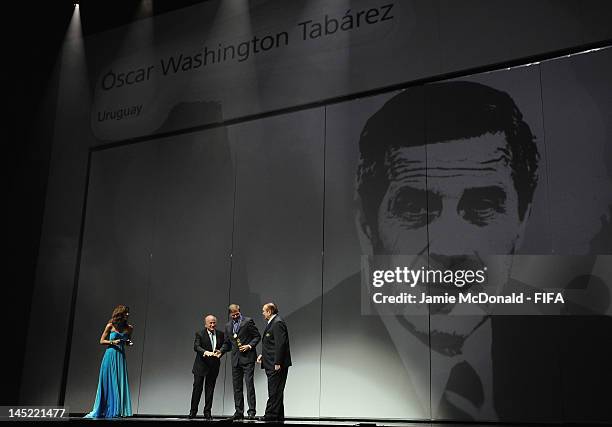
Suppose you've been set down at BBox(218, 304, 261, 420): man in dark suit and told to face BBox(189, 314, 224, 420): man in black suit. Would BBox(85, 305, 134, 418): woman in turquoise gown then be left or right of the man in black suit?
left

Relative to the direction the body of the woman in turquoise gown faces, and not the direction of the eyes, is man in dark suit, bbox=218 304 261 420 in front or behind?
in front

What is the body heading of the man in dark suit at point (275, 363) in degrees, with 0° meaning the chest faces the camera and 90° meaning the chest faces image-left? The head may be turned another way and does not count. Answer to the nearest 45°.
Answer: approximately 90°

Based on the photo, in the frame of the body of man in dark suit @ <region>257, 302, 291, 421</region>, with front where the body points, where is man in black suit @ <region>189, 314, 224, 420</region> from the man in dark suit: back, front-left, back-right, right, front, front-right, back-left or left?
front-right

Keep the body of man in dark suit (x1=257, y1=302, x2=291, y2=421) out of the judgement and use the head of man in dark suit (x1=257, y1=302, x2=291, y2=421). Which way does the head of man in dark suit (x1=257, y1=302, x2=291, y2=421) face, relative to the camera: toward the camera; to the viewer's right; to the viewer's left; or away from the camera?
to the viewer's left

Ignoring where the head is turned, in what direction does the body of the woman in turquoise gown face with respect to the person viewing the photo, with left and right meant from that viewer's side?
facing the viewer and to the right of the viewer

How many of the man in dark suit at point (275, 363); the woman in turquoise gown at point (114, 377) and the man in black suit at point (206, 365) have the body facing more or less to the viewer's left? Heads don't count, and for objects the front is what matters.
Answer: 1

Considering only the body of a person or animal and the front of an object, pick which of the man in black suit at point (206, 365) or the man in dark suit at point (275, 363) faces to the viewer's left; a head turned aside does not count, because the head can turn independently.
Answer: the man in dark suit
